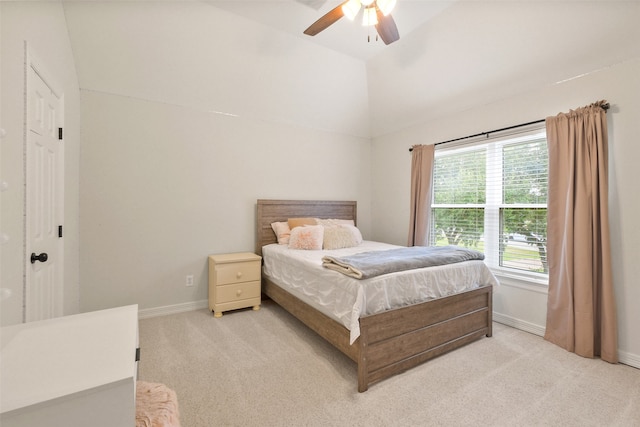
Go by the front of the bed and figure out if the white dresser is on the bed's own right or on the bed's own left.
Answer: on the bed's own right

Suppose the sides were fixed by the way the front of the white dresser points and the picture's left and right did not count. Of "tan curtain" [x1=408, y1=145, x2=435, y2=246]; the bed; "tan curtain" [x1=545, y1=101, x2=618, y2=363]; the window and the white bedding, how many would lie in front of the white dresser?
5

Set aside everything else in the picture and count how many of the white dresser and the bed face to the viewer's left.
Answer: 0

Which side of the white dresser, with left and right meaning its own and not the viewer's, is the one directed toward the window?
front

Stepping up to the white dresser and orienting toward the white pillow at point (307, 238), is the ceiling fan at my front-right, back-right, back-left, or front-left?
front-right

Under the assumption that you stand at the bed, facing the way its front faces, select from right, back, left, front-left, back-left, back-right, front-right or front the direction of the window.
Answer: left

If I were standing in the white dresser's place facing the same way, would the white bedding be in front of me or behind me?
in front

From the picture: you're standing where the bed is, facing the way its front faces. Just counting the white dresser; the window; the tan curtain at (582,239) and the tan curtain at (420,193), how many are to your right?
1

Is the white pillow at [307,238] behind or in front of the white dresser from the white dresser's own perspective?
in front

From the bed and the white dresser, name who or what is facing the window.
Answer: the white dresser

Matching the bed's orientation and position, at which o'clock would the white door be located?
The white door is roughly at 4 o'clock from the bed.

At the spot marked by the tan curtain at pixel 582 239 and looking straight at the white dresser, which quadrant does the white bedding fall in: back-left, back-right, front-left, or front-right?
front-right

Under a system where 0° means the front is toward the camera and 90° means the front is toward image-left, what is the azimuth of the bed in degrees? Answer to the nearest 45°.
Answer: approximately 315°
